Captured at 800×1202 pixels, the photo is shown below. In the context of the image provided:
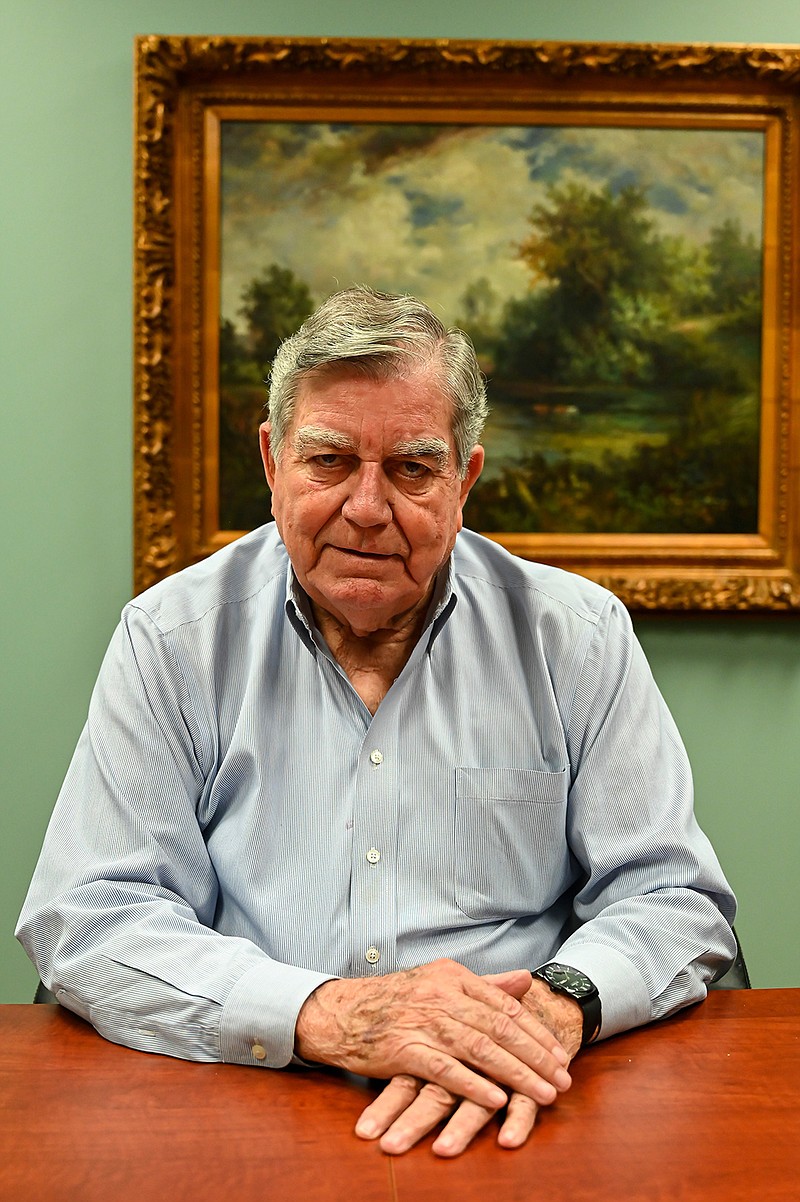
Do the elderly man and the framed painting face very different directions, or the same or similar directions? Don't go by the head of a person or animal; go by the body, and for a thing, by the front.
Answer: same or similar directions

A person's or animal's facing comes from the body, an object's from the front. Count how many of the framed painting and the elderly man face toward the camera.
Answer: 2

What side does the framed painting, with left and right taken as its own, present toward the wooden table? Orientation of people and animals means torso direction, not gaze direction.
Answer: front

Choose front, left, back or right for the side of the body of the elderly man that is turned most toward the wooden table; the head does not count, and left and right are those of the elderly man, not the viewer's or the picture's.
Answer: front

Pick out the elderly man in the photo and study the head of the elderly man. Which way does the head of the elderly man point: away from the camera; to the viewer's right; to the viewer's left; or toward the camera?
toward the camera

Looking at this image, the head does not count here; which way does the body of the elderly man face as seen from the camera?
toward the camera

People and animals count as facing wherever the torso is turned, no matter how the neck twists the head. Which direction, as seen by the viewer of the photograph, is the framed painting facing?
facing the viewer
